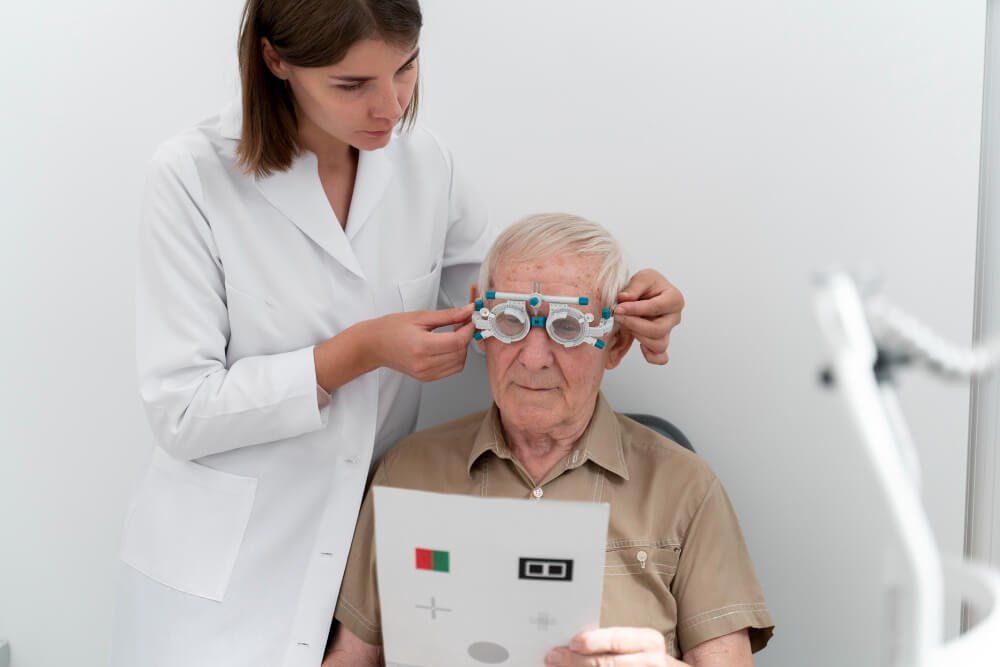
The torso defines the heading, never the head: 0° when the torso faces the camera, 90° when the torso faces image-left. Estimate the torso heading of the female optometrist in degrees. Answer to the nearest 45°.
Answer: approximately 315°

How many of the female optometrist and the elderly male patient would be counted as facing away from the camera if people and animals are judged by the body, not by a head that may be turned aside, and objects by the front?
0

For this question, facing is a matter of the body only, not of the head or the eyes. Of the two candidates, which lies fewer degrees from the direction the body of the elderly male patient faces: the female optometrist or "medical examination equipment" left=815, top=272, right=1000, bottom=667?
the medical examination equipment

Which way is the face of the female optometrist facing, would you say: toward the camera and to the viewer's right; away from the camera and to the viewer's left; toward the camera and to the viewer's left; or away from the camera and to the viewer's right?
toward the camera and to the viewer's right

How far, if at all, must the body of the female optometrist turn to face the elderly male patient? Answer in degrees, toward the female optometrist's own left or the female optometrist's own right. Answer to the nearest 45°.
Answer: approximately 45° to the female optometrist's own left

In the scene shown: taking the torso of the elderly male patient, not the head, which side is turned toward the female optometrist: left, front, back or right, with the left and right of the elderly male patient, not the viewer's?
right

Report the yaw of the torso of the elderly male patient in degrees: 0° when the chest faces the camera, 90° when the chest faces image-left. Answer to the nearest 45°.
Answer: approximately 0°
